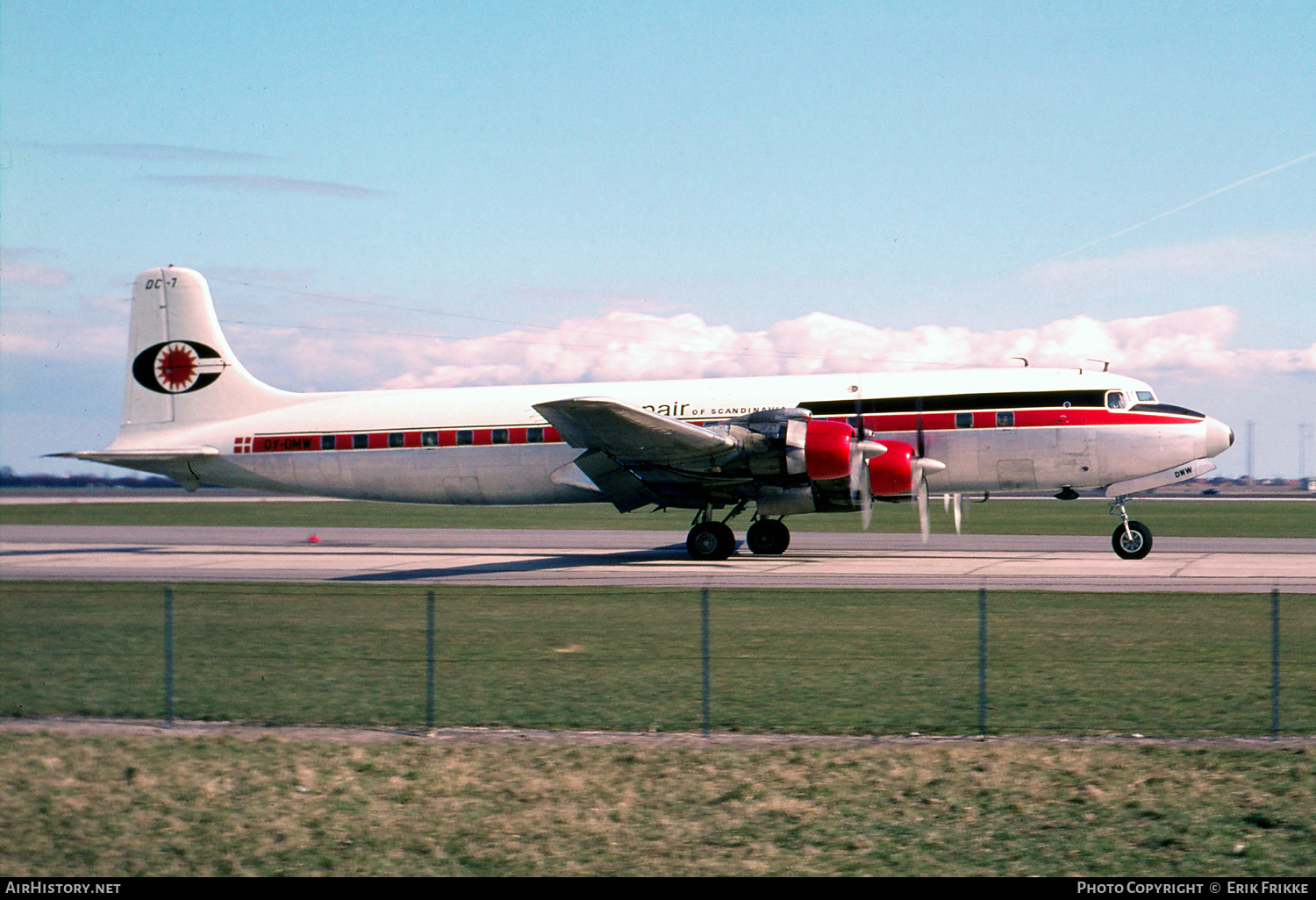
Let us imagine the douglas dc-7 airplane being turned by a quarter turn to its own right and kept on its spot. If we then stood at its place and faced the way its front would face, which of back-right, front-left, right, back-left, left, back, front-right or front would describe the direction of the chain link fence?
front

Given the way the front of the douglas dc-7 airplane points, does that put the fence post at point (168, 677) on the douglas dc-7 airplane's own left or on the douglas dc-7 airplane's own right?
on the douglas dc-7 airplane's own right

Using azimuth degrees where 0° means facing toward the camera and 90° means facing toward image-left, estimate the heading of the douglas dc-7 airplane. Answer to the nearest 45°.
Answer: approximately 270°
